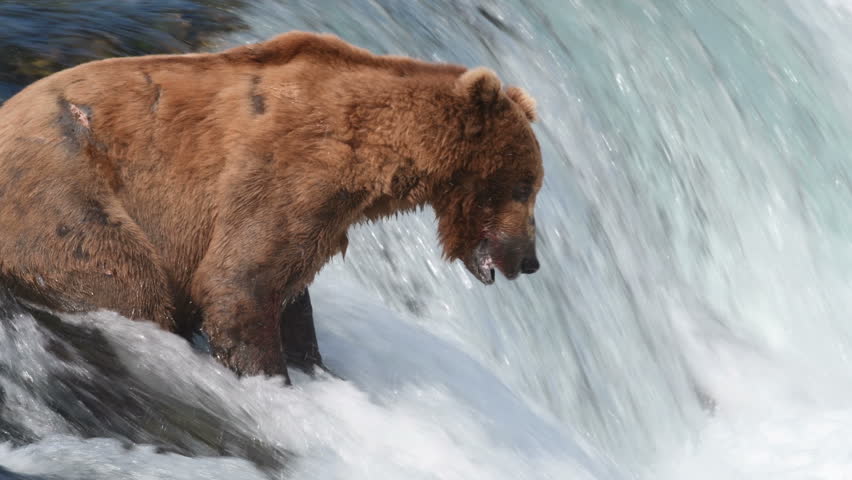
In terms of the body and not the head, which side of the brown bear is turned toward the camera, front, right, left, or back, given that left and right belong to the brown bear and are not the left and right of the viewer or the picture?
right
